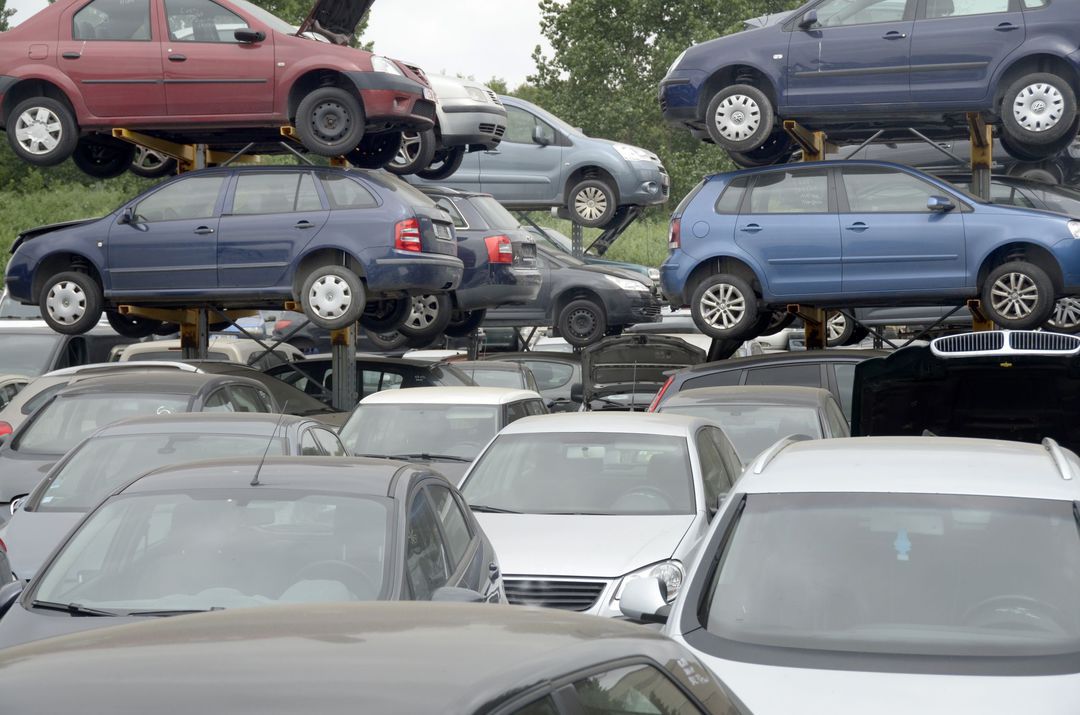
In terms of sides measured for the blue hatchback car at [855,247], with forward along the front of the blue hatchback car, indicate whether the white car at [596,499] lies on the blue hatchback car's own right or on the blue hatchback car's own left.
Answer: on the blue hatchback car's own right

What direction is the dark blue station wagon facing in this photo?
to the viewer's left

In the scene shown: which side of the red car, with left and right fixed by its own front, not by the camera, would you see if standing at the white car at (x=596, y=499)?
right

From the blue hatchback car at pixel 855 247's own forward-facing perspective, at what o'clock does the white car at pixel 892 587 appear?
The white car is roughly at 3 o'clock from the blue hatchback car.

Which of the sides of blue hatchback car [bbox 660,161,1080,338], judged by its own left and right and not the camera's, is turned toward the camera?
right

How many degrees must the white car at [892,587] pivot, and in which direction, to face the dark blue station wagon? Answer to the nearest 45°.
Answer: approximately 135° to its right

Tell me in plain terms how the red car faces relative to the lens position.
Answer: facing to the right of the viewer

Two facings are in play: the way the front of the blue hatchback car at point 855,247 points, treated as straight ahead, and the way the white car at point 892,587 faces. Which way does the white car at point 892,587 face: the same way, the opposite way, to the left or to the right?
to the right

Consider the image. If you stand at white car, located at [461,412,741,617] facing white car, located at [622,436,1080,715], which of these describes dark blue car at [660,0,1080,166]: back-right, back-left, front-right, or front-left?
back-left

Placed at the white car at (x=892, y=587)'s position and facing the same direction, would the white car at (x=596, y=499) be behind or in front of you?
behind

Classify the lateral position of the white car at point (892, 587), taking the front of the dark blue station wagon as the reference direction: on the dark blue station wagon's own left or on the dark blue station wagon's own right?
on the dark blue station wagon's own left
